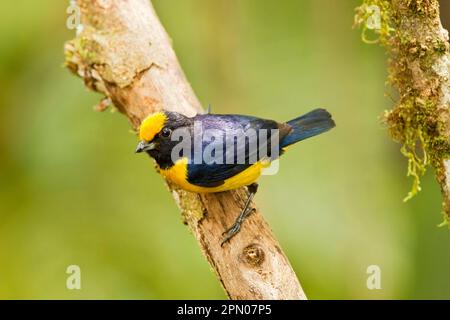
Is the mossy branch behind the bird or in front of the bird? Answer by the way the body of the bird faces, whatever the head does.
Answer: behind

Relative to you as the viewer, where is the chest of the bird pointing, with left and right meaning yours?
facing to the left of the viewer
